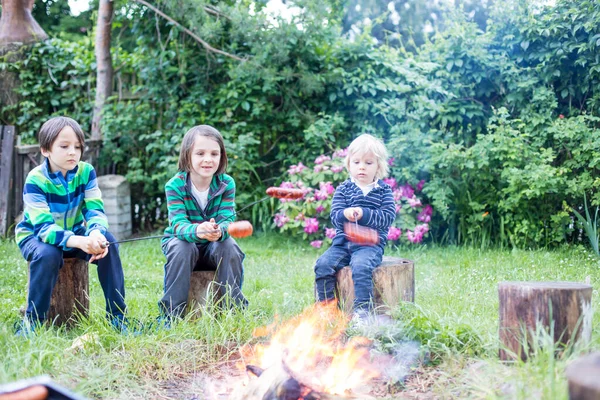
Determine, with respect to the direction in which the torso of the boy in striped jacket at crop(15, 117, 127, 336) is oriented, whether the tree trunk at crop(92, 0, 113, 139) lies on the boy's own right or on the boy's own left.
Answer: on the boy's own left

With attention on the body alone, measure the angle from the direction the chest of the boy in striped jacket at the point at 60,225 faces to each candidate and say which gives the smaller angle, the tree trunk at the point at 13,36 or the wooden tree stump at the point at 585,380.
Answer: the wooden tree stump

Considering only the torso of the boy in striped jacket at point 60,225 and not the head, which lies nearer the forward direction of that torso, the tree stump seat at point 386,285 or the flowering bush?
the tree stump seat

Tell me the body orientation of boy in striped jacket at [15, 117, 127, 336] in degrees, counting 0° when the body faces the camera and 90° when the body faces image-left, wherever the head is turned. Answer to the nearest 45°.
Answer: approximately 315°

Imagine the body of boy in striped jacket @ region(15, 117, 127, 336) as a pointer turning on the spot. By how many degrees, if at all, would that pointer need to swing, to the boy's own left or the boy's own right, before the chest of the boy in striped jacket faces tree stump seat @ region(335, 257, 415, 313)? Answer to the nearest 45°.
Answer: approximately 45° to the boy's own left

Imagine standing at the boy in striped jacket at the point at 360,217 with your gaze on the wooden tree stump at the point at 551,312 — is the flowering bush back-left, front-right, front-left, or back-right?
back-left

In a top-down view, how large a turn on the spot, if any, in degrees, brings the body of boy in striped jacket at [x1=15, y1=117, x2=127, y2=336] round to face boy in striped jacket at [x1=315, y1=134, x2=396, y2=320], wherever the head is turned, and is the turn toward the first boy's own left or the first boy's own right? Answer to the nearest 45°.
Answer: approximately 45° to the first boy's own left

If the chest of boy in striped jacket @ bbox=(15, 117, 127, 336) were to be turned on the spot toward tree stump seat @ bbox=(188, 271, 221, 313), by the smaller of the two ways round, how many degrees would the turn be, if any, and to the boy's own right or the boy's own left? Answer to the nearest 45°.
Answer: approximately 45° to the boy's own left

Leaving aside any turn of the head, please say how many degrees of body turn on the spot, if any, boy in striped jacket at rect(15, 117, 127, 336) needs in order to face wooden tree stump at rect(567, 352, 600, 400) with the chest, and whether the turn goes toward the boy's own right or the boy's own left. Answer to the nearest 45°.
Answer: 0° — they already face it

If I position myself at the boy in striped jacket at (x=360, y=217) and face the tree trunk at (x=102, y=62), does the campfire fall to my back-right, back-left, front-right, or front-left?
back-left

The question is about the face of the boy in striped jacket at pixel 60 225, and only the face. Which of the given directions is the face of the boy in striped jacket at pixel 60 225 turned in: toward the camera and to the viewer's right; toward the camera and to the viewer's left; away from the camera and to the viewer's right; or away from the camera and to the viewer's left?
toward the camera and to the viewer's right

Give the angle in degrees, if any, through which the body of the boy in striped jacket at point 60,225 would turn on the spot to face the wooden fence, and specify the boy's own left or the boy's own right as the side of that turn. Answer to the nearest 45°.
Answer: approximately 135° to the boy's own left

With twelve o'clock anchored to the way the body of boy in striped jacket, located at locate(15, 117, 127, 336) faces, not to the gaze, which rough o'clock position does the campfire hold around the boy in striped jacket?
The campfire is roughly at 12 o'clock from the boy in striped jacket.

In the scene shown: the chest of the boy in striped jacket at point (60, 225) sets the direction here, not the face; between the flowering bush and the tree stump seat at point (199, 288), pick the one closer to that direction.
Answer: the tree stump seat
